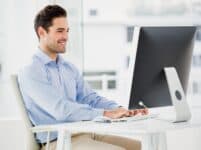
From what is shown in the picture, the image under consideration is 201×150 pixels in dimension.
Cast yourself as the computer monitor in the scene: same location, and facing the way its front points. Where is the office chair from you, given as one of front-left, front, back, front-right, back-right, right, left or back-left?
front-left

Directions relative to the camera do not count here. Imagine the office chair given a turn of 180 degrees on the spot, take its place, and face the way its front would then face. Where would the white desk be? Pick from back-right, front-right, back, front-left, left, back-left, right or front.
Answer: back-left

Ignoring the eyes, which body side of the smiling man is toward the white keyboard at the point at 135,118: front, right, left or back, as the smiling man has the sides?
front

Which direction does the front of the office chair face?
to the viewer's right

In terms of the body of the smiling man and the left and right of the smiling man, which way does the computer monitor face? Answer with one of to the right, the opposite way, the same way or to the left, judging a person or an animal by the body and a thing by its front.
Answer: the opposite way

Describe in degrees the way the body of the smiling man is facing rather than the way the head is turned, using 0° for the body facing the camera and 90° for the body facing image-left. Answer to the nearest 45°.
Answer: approximately 315°

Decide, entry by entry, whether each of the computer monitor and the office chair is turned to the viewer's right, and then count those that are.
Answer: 1
